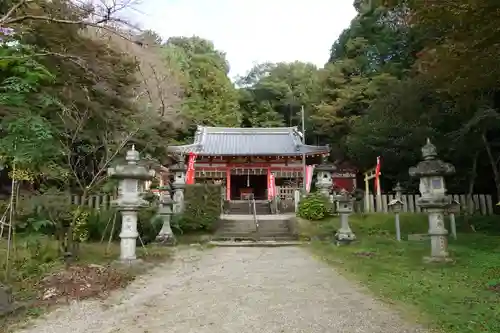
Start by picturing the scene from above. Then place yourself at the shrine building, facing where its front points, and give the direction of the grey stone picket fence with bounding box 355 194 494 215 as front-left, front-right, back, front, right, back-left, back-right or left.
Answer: front-left

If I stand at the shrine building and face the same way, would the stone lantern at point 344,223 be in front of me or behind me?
in front

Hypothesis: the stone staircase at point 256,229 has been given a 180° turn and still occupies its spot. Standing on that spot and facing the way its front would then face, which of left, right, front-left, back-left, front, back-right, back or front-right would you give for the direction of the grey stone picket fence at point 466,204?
right

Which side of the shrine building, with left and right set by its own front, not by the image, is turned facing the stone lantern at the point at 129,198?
front

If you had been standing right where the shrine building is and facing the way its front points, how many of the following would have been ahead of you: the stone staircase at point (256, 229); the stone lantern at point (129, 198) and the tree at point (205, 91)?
2

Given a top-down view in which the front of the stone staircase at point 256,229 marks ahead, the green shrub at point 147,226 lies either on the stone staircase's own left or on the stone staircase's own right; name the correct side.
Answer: on the stone staircase's own right

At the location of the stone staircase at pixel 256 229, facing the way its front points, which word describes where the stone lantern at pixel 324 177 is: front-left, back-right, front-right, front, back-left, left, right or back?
back-left

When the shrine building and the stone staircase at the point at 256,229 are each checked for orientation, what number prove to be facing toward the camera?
2

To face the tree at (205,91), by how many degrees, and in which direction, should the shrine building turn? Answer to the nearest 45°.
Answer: approximately 180°

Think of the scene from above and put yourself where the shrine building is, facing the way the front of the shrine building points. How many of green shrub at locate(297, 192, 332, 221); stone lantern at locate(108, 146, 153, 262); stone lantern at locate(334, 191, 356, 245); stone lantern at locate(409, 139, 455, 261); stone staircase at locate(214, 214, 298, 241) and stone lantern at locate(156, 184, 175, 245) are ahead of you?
6

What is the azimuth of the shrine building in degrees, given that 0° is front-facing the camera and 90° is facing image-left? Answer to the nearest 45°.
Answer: approximately 0°

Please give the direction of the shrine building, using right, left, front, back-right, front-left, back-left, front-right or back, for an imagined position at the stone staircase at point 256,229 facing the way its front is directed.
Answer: back

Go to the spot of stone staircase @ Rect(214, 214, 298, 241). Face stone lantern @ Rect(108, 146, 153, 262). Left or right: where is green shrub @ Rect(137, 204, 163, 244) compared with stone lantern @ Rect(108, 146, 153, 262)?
right

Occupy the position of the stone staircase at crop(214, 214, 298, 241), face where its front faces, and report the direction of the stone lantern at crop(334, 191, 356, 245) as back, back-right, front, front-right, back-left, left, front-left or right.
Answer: front-left

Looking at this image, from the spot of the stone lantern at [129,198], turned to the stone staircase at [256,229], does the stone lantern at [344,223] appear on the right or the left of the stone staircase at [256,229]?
right
